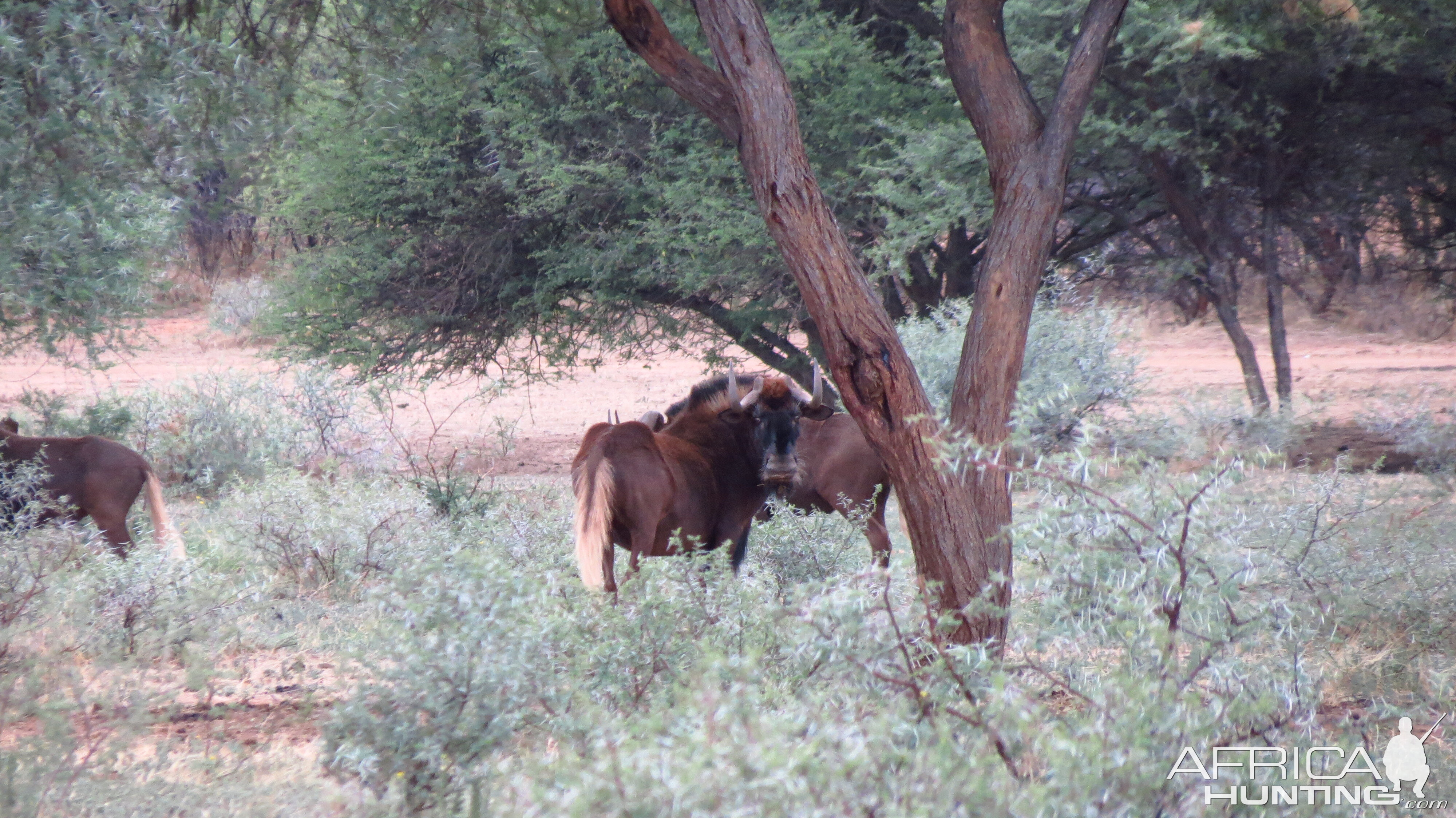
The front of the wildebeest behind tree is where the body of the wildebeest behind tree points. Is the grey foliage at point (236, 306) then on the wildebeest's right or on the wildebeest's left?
on the wildebeest's right

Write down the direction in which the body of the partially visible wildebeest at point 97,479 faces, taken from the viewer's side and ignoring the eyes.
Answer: to the viewer's left

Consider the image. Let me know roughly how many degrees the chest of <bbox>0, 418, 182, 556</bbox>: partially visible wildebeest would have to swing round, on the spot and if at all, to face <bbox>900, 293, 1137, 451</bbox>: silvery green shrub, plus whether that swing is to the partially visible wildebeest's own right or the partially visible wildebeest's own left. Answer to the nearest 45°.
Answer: approximately 180°

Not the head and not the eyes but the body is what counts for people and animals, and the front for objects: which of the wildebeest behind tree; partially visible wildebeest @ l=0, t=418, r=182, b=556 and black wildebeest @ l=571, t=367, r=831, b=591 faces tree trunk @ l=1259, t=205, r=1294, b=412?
the black wildebeest

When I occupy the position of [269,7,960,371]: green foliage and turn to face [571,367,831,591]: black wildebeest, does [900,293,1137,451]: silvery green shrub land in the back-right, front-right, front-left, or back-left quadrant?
front-left

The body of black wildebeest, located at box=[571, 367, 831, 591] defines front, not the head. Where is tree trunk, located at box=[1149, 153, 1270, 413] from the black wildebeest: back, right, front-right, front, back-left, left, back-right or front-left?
front

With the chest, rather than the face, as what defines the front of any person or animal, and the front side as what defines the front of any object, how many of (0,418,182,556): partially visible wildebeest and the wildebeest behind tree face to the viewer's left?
2

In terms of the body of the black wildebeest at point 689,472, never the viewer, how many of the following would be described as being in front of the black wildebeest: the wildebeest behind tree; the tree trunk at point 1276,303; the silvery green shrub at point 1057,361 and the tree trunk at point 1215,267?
4

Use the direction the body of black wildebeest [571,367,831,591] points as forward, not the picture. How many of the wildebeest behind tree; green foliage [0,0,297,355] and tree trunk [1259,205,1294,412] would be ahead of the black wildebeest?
2

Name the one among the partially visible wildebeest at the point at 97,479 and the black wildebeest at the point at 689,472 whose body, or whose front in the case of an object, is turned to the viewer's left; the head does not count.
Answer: the partially visible wildebeest

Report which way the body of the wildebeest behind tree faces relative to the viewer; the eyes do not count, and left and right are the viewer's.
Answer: facing to the left of the viewer

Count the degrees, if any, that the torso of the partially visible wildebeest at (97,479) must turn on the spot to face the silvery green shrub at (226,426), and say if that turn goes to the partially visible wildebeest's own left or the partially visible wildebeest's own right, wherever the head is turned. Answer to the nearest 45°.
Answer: approximately 90° to the partially visible wildebeest's own right
